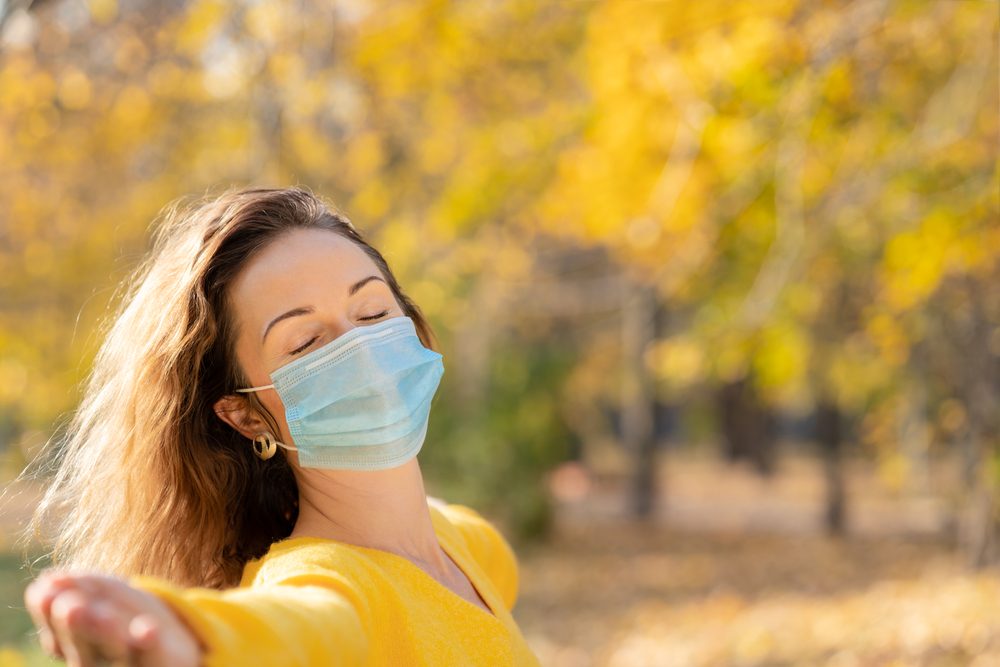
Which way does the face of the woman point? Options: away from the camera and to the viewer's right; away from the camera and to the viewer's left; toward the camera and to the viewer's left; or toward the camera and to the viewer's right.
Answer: toward the camera and to the viewer's right

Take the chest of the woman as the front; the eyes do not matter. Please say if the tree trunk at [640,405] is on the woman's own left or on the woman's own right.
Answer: on the woman's own left

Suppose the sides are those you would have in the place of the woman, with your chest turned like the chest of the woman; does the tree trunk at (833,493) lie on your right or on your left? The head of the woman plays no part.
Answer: on your left
